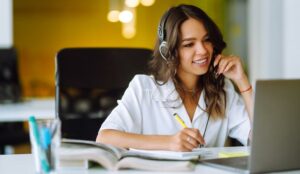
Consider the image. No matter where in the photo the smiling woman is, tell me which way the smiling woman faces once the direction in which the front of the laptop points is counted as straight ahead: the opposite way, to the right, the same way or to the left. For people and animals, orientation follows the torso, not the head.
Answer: the opposite way

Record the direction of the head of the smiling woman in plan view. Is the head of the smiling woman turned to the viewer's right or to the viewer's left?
to the viewer's right

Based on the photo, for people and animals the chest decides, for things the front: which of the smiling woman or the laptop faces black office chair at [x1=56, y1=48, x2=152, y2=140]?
the laptop

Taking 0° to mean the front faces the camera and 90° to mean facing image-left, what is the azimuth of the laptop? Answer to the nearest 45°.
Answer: approximately 135°

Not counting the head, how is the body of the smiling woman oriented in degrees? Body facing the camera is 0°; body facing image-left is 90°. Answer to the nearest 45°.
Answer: approximately 315°
